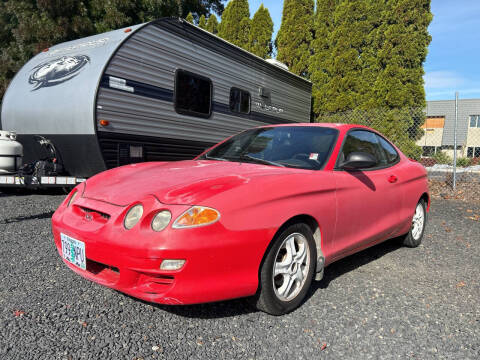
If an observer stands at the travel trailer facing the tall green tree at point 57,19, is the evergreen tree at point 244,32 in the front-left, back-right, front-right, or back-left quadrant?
front-right

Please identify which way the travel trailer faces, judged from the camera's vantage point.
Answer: facing the viewer and to the left of the viewer

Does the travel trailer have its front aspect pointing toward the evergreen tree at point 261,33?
no

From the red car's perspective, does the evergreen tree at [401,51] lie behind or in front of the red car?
behind

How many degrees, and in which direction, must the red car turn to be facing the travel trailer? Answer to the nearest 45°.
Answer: approximately 90° to its right

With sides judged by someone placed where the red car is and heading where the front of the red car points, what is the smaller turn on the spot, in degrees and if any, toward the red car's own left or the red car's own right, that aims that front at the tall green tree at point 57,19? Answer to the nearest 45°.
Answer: approximately 90° to the red car's own right

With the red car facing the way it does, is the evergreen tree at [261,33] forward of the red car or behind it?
behind

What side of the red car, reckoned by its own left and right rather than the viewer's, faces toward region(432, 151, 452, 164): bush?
back

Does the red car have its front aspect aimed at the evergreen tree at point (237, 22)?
no

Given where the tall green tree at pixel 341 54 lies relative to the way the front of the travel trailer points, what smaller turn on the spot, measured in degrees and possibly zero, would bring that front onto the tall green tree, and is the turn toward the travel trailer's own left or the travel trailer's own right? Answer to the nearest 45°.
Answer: approximately 180°

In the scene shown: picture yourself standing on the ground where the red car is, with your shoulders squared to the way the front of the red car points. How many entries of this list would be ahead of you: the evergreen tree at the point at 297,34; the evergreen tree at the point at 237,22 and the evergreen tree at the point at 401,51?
0

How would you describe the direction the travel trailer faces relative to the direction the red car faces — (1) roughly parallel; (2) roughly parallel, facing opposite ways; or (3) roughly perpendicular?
roughly parallel

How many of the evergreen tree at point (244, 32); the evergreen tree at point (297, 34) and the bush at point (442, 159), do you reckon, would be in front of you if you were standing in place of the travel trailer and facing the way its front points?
0

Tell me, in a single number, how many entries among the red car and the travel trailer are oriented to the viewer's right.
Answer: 0

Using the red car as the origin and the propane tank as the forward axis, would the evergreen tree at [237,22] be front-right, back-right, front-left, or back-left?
front-right

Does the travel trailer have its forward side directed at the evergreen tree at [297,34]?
no

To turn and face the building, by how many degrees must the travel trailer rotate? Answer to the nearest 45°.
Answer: approximately 180°

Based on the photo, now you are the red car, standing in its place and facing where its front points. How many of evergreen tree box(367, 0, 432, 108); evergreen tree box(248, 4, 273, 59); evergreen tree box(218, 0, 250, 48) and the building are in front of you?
0

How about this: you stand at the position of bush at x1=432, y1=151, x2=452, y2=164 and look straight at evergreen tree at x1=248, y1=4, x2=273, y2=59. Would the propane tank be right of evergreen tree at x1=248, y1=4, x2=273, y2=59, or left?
left

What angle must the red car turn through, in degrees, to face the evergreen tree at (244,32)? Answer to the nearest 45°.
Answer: approximately 135° to its right
